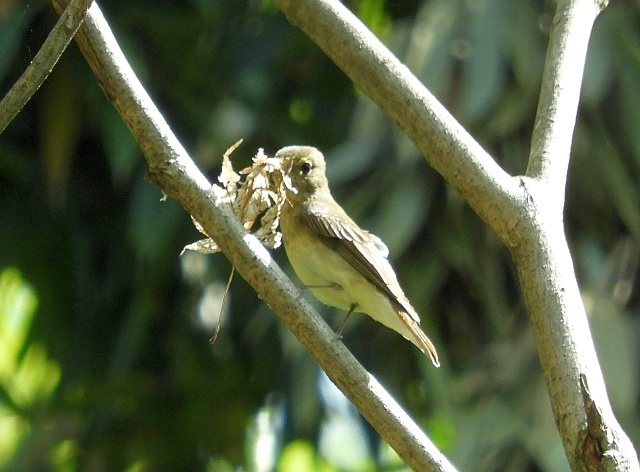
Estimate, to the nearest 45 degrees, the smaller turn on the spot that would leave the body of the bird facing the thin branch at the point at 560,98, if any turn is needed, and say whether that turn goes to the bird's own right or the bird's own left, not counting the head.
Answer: approximately 135° to the bird's own left

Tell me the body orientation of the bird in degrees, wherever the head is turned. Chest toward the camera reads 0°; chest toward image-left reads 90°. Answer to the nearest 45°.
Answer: approximately 90°

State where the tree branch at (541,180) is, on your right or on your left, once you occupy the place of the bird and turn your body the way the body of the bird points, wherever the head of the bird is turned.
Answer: on your left

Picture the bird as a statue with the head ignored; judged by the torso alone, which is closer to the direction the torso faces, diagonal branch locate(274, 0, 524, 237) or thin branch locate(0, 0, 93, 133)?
the thin branch
